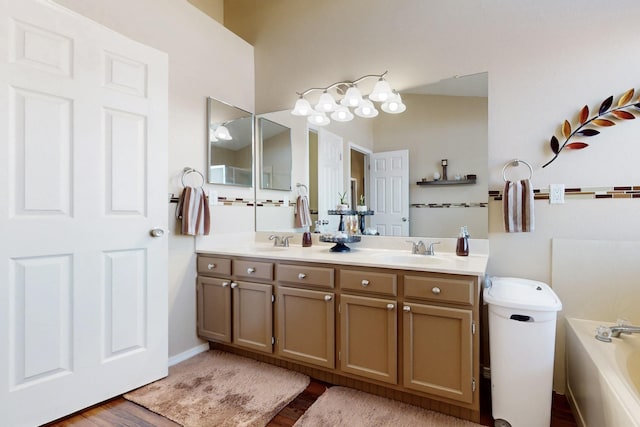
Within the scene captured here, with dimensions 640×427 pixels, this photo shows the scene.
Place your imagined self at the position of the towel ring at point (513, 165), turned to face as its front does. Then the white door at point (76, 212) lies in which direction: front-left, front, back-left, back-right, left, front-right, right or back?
front-right

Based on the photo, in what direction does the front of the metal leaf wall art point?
toward the camera

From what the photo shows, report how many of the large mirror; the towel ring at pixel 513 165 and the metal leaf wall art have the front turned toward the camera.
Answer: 3

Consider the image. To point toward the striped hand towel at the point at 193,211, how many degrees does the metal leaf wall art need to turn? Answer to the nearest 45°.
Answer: approximately 45° to its right

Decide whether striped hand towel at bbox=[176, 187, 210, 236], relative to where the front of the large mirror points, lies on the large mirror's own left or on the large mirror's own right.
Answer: on the large mirror's own right

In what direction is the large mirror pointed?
toward the camera

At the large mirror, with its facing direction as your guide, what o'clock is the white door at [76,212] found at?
The white door is roughly at 2 o'clock from the large mirror.
